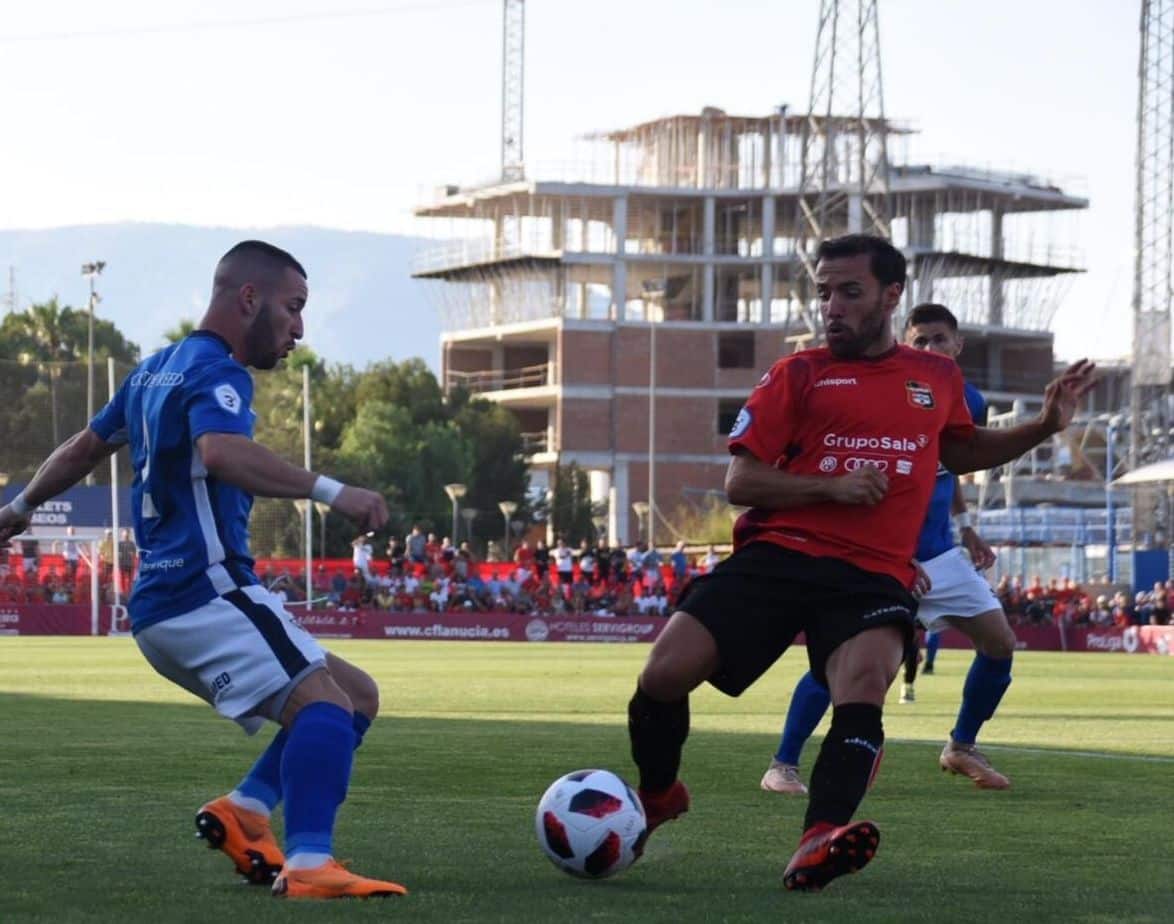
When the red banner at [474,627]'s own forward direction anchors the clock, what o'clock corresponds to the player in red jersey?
The player in red jersey is roughly at 12 o'clock from the red banner.

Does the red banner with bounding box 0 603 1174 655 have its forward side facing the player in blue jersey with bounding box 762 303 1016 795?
yes

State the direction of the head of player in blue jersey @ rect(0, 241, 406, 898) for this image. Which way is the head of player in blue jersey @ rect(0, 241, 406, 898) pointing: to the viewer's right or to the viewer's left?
to the viewer's right

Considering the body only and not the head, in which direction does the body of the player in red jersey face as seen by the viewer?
toward the camera

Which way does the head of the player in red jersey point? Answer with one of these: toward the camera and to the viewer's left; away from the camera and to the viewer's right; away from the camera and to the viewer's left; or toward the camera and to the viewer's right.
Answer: toward the camera and to the viewer's left

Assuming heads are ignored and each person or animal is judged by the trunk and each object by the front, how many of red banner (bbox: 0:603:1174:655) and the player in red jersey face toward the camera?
2

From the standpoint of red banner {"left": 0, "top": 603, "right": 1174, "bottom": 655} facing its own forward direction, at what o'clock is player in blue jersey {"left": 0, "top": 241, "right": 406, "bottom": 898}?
The player in blue jersey is roughly at 12 o'clock from the red banner.

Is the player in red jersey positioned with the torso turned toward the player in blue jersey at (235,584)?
no

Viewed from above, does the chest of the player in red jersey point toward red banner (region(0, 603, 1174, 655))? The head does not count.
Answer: no

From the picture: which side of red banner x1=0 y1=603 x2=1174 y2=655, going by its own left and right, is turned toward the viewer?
front

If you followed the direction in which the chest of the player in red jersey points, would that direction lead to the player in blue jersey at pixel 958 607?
no

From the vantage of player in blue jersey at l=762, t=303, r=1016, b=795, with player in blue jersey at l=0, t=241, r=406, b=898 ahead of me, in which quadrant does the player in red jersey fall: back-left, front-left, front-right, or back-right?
front-left

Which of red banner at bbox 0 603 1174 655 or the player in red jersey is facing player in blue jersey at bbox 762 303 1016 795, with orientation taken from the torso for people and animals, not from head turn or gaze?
the red banner

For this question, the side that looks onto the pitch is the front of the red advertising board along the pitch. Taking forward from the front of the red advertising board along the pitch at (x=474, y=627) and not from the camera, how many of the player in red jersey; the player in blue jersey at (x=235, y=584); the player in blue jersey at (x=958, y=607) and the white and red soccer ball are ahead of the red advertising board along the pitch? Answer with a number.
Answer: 4

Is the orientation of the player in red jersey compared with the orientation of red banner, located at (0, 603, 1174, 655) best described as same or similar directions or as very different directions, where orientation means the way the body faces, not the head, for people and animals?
same or similar directions
